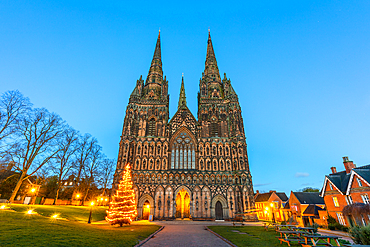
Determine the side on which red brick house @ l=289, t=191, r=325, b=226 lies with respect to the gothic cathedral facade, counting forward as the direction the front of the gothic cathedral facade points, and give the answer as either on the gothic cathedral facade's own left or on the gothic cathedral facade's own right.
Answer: on the gothic cathedral facade's own left

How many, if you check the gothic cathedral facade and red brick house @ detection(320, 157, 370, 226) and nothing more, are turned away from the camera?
0

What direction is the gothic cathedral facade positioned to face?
toward the camera

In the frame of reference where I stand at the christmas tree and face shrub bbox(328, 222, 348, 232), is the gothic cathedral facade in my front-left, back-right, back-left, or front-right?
front-left

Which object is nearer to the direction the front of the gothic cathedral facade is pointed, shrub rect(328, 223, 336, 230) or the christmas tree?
the christmas tree

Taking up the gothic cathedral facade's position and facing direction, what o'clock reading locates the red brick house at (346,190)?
The red brick house is roughly at 10 o'clock from the gothic cathedral facade.

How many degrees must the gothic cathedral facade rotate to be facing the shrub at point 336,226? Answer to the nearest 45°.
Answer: approximately 45° to its left

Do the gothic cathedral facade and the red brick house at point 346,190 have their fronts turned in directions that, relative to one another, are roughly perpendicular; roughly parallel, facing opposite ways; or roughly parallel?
roughly perpendicular

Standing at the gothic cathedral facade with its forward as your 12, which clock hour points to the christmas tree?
The christmas tree is roughly at 1 o'clock from the gothic cathedral facade.

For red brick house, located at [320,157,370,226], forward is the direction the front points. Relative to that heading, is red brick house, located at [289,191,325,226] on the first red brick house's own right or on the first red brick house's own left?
on the first red brick house's own right

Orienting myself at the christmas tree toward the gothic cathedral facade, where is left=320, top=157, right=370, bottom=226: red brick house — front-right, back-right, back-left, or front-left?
front-right

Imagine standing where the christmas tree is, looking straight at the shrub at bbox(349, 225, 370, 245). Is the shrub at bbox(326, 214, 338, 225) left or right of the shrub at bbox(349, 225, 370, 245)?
left

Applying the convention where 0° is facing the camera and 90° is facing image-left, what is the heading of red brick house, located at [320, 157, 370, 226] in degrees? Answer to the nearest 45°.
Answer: approximately 45°

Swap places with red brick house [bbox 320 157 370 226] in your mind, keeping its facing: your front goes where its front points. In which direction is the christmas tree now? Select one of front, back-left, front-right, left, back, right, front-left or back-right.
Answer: front

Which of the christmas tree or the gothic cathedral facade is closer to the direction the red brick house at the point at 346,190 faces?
the christmas tree

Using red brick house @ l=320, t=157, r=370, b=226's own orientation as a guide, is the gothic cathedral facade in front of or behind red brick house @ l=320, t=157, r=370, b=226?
in front
